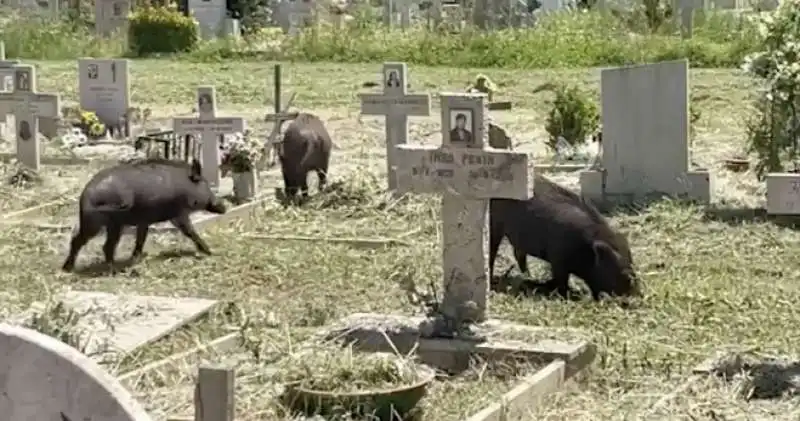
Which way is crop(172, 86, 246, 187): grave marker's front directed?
toward the camera

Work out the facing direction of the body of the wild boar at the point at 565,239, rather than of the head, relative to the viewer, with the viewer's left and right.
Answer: facing the viewer and to the right of the viewer

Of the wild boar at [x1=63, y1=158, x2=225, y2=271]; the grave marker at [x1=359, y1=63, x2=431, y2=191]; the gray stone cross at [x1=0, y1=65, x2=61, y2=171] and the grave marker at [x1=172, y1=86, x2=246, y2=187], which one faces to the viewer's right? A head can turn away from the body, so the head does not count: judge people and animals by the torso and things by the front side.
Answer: the wild boar

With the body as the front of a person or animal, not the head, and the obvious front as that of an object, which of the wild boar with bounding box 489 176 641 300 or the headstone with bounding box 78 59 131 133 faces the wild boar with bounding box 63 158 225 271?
the headstone

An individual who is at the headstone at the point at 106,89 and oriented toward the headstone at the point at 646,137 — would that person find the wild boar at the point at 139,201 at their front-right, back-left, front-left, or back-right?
front-right

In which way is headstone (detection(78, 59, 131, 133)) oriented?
toward the camera

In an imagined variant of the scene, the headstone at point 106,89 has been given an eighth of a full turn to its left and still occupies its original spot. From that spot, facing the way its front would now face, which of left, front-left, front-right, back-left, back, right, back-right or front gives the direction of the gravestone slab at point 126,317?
front-right

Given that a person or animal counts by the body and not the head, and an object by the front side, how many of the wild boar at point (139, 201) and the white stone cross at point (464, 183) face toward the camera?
1

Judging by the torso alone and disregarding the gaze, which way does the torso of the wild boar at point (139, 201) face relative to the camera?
to the viewer's right

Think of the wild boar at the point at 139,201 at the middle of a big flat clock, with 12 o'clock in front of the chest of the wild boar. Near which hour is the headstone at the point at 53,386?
The headstone is roughly at 3 o'clock from the wild boar.
